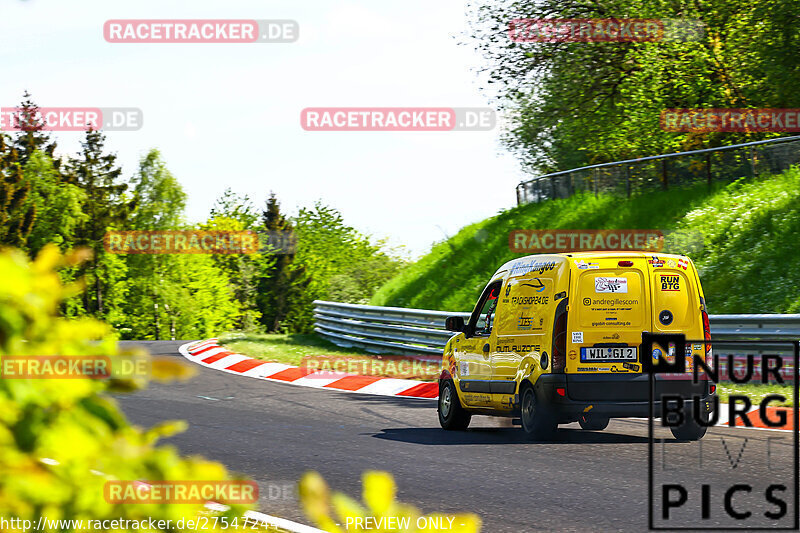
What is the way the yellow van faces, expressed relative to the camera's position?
facing away from the viewer and to the left of the viewer

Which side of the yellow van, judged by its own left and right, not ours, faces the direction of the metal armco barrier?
front
